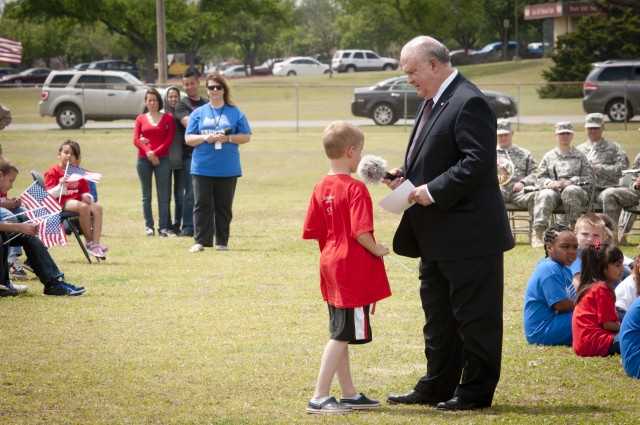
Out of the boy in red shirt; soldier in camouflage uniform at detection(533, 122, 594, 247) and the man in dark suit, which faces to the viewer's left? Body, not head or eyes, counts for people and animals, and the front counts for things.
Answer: the man in dark suit

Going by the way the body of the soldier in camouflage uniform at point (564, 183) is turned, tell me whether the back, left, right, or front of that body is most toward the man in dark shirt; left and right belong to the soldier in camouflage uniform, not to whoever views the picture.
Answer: right

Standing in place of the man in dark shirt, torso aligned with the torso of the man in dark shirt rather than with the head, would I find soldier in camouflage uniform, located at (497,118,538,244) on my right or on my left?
on my left

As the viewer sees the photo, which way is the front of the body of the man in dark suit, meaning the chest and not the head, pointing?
to the viewer's left

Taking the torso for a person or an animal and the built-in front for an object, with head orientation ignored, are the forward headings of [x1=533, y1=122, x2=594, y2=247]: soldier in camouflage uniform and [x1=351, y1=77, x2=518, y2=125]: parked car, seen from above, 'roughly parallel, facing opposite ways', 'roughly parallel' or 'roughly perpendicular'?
roughly perpendicular

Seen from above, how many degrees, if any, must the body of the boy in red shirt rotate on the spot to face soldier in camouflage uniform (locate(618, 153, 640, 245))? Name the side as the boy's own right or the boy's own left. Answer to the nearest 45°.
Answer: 0° — they already face them

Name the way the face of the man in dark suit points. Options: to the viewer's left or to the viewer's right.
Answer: to the viewer's left

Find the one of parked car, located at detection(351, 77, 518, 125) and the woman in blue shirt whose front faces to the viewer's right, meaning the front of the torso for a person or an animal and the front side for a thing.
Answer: the parked car
